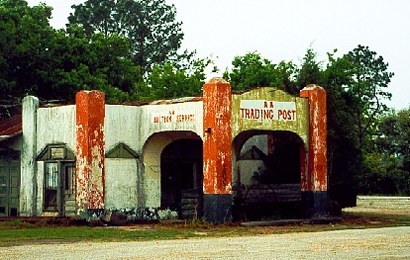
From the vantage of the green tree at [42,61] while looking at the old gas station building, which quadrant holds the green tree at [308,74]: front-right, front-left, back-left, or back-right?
front-left

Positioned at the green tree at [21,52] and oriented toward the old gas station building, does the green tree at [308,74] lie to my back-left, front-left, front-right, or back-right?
front-left

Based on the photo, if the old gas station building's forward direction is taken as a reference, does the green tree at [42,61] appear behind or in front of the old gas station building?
behind

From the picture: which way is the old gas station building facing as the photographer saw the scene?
facing the viewer and to the right of the viewer

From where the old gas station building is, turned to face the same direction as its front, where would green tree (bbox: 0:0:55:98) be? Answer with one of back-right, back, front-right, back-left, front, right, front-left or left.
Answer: back

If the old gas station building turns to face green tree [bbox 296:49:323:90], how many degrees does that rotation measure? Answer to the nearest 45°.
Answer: approximately 90° to its left
